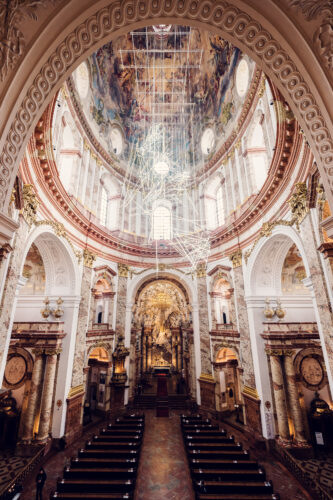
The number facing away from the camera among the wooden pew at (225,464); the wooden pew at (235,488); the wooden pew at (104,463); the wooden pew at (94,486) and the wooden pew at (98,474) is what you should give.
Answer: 5

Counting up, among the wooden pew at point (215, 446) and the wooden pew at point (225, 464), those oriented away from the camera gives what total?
2

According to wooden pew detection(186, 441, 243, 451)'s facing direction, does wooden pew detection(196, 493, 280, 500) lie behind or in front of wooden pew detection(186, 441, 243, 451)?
behind

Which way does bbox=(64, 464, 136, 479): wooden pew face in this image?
away from the camera

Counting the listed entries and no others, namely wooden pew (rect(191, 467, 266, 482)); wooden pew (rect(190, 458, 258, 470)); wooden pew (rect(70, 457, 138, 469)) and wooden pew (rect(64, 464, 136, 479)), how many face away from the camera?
4

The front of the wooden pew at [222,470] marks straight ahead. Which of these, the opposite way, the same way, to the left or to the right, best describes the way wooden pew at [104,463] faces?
the same way

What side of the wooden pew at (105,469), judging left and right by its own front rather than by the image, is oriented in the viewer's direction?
back

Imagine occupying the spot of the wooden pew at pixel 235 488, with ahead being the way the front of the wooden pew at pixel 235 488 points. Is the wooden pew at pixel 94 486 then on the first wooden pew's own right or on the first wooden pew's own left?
on the first wooden pew's own left

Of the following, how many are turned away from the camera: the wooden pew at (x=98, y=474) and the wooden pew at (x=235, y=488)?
2

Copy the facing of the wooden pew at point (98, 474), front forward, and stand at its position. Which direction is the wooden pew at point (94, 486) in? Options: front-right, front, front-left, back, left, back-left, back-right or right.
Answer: back

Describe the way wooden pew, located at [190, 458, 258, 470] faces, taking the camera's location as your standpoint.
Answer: facing away from the viewer

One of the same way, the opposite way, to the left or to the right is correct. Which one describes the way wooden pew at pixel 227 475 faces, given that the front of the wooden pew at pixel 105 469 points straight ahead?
the same way

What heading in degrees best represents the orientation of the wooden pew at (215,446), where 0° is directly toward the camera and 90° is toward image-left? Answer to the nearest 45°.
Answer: approximately 180°

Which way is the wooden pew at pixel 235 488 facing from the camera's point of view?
away from the camera

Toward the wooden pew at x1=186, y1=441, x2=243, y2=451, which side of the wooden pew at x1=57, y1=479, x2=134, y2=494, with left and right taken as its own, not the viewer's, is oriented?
right

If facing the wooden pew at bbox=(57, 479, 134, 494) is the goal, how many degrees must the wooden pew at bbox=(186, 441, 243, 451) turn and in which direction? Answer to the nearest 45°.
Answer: approximately 135° to its left

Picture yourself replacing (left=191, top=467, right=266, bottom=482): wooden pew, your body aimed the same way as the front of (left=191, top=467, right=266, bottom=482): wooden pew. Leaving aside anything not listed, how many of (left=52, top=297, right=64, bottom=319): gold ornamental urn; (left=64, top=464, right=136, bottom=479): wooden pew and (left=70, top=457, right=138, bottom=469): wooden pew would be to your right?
0
